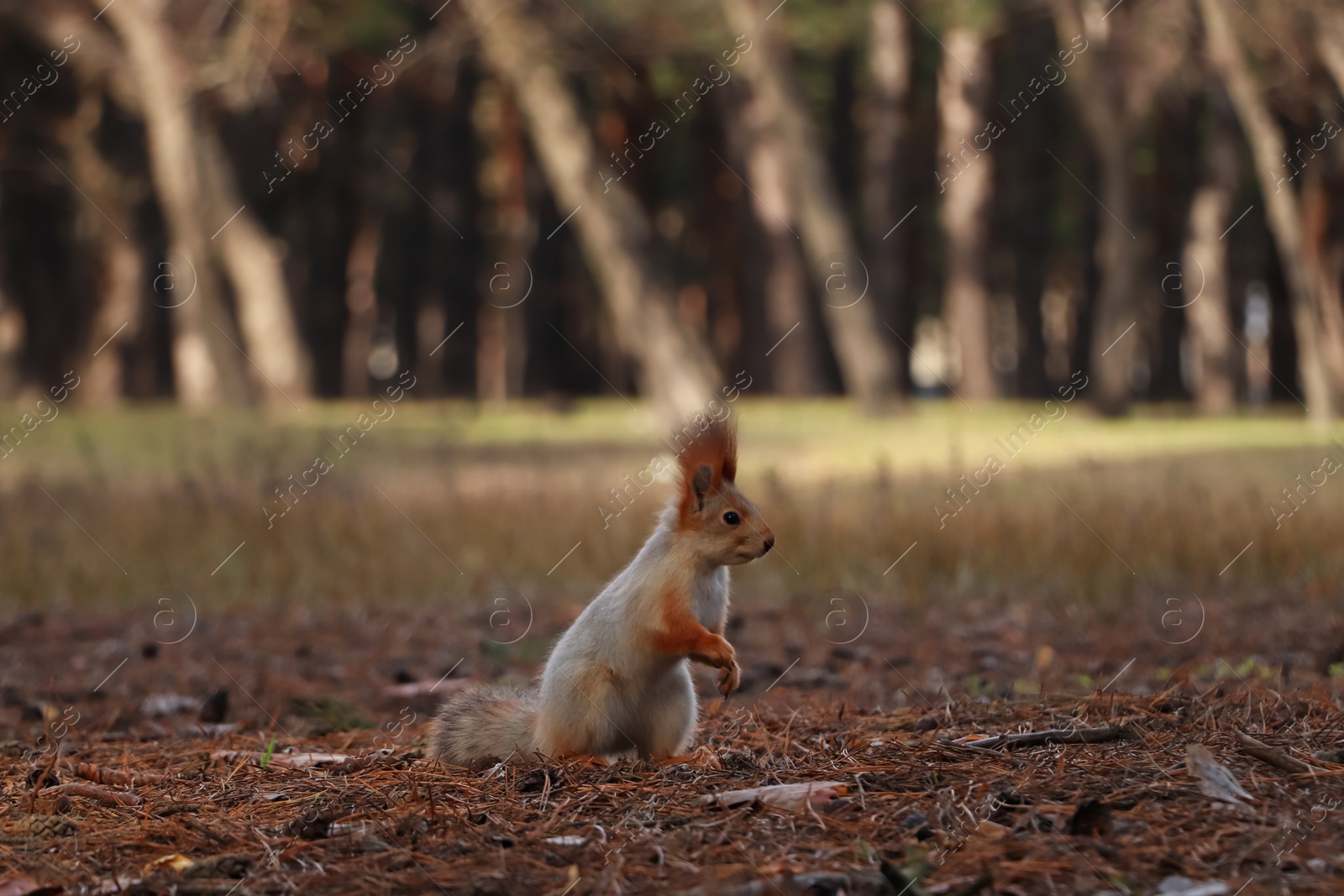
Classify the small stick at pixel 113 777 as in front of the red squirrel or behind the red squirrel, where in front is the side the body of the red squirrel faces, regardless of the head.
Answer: behind

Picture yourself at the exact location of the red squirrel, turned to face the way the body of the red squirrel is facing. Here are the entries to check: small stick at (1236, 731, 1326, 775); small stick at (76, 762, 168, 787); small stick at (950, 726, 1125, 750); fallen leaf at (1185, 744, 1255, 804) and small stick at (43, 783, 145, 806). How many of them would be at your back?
2

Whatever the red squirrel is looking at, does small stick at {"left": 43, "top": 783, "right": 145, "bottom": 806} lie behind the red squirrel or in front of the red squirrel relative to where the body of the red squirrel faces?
behind

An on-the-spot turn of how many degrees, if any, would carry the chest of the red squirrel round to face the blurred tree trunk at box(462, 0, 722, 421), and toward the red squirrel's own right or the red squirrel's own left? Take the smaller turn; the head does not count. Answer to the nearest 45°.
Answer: approximately 90° to the red squirrel's own left

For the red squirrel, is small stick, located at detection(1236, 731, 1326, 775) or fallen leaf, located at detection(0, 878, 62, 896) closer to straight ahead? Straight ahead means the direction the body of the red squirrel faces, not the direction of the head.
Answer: the small stick

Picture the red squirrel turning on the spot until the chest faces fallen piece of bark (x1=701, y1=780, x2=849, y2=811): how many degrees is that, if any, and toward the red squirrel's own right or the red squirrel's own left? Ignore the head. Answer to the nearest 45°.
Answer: approximately 90° to the red squirrel's own right

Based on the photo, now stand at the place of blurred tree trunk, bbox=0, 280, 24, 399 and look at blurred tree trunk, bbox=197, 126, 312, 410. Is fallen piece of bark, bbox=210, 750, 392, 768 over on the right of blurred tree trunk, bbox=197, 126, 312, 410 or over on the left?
right

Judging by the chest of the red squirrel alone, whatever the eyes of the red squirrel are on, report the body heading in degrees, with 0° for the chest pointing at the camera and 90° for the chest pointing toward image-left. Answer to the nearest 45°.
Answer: approximately 270°

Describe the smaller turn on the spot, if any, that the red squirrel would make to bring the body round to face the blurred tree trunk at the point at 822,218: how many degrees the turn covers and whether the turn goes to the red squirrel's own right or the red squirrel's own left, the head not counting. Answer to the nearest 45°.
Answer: approximately 90° to the red squirrel's own left

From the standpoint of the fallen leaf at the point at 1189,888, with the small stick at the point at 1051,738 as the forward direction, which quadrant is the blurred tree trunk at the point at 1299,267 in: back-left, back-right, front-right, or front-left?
front-right

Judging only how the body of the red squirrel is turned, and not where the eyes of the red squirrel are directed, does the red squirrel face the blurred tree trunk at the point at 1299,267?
no

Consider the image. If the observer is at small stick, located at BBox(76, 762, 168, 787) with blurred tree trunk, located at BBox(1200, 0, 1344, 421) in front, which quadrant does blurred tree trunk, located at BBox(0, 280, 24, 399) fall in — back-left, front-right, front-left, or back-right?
front-left

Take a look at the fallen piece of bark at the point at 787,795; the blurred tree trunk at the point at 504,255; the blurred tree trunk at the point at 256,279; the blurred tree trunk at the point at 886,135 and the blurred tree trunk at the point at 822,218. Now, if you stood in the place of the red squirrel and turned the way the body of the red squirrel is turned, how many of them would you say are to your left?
4

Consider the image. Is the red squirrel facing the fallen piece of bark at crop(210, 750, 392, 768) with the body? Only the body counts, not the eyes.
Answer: no

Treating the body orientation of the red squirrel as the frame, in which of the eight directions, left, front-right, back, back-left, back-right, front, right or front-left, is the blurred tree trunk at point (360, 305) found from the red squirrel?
left
